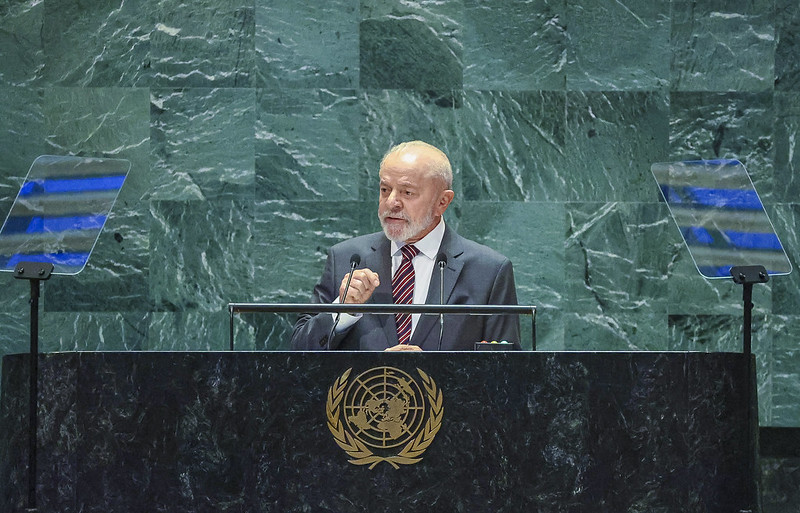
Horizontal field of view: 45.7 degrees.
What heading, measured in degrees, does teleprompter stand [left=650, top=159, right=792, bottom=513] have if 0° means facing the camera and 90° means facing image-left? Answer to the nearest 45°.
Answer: approximately 135°

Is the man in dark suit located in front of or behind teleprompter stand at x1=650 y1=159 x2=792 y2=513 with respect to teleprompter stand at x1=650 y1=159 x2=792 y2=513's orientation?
in front
